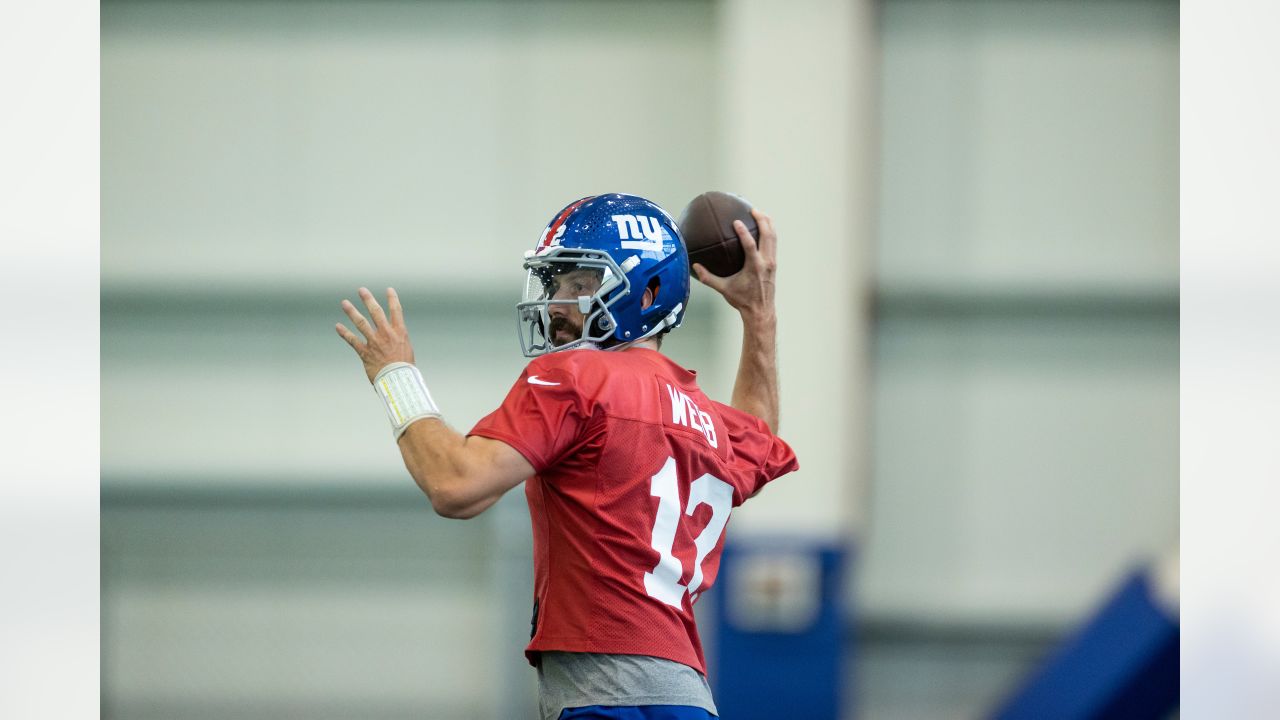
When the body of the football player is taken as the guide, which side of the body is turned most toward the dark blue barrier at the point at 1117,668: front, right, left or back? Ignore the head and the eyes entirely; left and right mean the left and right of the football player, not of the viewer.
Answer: right

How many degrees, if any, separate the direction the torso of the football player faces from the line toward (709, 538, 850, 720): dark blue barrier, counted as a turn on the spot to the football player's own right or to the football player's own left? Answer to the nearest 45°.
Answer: approximately 45° to the football player's own right

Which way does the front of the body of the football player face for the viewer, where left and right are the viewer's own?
facing away from the viewer and to the left of the viewer

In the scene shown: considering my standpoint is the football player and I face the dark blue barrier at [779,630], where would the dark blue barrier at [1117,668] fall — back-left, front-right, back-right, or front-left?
front-right
